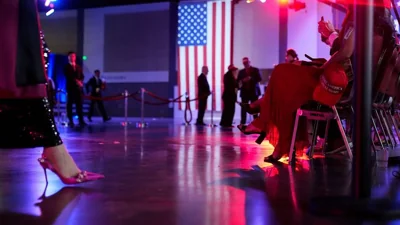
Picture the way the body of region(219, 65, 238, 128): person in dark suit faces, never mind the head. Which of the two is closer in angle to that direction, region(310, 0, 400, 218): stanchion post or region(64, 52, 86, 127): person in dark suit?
the stanchion post
